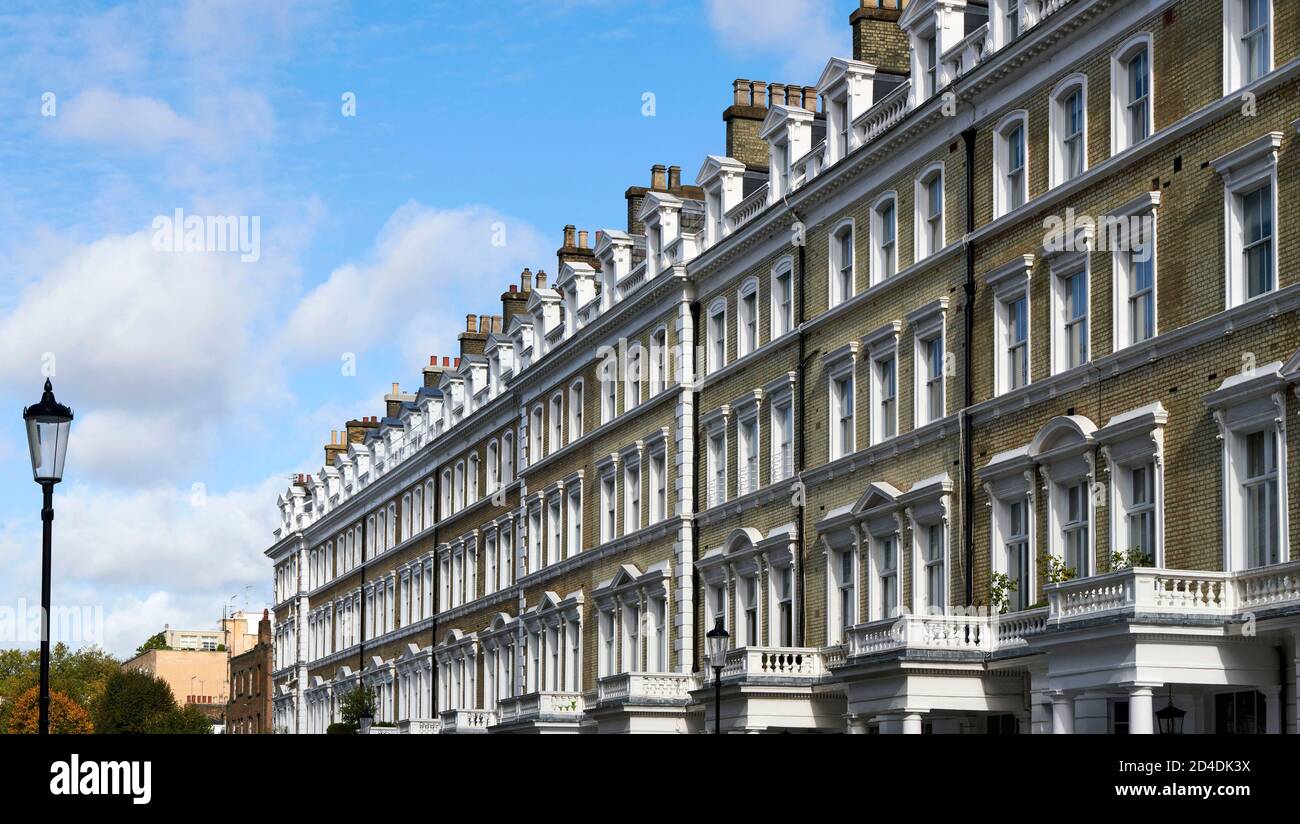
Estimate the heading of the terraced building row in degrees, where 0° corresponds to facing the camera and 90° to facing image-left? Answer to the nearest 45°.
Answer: approximately 45°

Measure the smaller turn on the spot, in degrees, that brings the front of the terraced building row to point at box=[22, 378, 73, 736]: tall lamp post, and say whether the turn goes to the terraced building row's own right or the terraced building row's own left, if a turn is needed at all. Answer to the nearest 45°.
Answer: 0° — it already faces it
